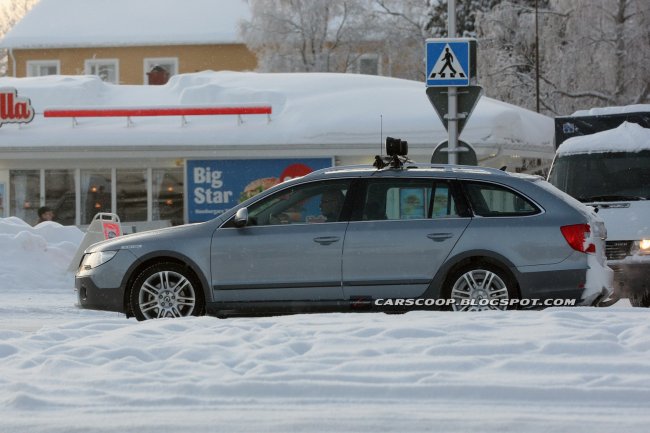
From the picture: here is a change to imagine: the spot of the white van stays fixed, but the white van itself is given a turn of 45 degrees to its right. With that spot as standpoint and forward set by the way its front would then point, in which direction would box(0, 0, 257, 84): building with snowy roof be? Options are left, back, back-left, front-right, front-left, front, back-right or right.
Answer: right

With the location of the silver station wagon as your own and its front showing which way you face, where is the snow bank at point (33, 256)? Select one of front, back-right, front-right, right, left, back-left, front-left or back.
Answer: front-right

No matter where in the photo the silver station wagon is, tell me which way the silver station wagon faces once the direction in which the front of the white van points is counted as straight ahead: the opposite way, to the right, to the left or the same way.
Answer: to the right

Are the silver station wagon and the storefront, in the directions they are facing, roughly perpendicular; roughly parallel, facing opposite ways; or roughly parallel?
roughly perpendicular

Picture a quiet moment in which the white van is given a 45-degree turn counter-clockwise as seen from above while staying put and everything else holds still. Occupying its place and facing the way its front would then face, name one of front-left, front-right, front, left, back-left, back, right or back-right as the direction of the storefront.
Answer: back

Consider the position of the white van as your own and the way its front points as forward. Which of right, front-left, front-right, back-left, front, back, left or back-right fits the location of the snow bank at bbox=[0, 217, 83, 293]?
right

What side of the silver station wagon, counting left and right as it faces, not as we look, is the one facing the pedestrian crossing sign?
right

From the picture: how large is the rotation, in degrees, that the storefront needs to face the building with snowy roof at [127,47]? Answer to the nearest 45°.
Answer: approximately 180°

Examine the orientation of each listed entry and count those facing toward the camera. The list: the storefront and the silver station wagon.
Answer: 1

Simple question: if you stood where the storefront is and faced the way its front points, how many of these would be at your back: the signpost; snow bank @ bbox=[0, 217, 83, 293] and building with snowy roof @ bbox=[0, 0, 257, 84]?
1

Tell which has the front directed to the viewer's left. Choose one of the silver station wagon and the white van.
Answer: the silver station wagon

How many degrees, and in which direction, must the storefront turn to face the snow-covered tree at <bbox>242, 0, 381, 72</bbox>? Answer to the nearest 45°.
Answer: approximately 180°

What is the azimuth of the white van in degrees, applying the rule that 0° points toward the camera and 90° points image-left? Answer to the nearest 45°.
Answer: approximately 0°

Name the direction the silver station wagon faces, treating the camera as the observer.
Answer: facing to the left of the viewer

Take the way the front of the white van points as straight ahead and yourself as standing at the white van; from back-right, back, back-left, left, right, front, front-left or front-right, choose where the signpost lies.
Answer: right
